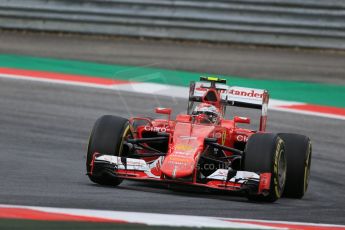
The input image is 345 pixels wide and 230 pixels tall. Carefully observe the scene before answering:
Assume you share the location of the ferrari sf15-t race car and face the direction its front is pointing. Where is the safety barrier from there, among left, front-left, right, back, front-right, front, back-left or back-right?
back

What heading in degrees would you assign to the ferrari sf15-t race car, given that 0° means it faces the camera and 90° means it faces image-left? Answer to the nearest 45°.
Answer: approximately 0°
